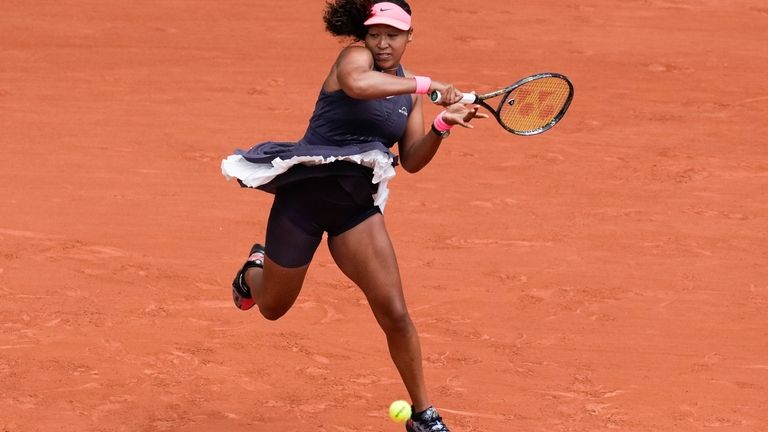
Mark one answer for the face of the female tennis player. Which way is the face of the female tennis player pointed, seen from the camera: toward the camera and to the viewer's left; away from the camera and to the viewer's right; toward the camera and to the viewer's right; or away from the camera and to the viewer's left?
toward the camera and to the viewer's right

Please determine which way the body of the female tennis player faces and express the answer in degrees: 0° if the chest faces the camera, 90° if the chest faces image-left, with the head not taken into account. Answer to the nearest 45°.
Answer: approximately 315°
